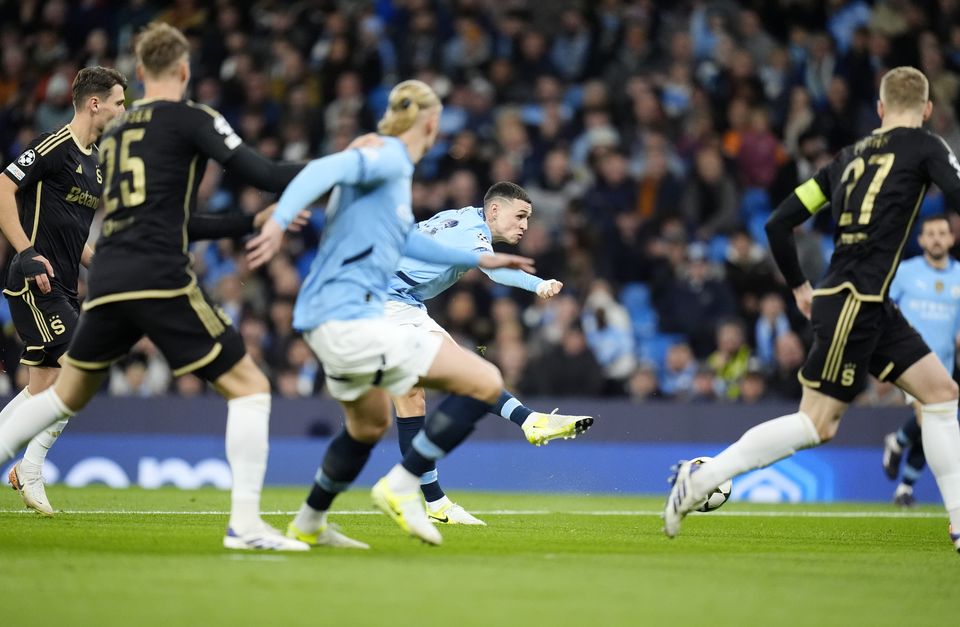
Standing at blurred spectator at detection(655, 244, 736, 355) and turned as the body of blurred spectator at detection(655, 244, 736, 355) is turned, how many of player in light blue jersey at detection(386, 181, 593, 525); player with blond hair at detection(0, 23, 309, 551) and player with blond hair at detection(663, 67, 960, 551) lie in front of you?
3

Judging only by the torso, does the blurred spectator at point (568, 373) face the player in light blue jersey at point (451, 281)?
yes

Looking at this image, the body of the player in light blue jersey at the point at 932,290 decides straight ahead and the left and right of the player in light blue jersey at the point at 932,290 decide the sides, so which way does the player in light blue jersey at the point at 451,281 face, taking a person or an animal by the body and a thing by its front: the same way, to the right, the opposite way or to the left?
to the left

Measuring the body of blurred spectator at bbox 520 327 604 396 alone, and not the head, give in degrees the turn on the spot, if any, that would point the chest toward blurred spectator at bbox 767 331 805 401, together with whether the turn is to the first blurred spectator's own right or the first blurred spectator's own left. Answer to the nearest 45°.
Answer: approximately 90° to the first blurred spectator's own left

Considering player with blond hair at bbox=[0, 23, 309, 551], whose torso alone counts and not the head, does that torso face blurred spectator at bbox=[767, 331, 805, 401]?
yes
